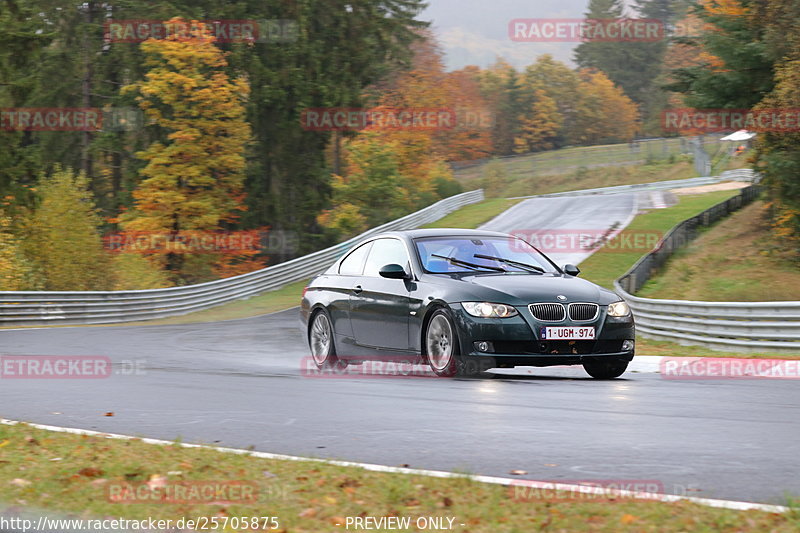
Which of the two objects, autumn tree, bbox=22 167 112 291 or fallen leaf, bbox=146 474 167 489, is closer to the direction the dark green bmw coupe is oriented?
the fallen leaf

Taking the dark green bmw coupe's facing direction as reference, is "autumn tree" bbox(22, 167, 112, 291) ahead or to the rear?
to the rear

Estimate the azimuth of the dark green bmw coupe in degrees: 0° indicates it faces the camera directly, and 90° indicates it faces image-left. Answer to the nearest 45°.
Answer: approximately 315°

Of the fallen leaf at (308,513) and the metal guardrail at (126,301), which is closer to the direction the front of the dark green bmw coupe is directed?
the fallen leaf

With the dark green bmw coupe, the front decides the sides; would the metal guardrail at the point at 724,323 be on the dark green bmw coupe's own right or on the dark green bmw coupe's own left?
on the dark green bmw coupe's own left

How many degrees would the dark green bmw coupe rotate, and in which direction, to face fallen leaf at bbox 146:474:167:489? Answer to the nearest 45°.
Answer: approximately 45° to its right

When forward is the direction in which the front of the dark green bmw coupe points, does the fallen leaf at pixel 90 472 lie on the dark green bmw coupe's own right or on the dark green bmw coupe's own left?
on the dark green bmw coupe's own right

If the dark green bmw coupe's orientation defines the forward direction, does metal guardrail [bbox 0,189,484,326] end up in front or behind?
behind

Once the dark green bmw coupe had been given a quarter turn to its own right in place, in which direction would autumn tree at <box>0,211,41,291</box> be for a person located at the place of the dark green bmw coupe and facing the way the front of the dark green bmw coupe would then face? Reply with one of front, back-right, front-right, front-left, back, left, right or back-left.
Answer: right

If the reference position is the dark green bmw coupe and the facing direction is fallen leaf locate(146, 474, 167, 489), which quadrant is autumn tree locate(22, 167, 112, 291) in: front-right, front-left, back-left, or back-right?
back-right

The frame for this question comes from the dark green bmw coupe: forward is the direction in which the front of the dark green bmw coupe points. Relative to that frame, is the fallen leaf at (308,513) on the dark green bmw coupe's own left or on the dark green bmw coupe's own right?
on the dark green bmw coupe's own right
